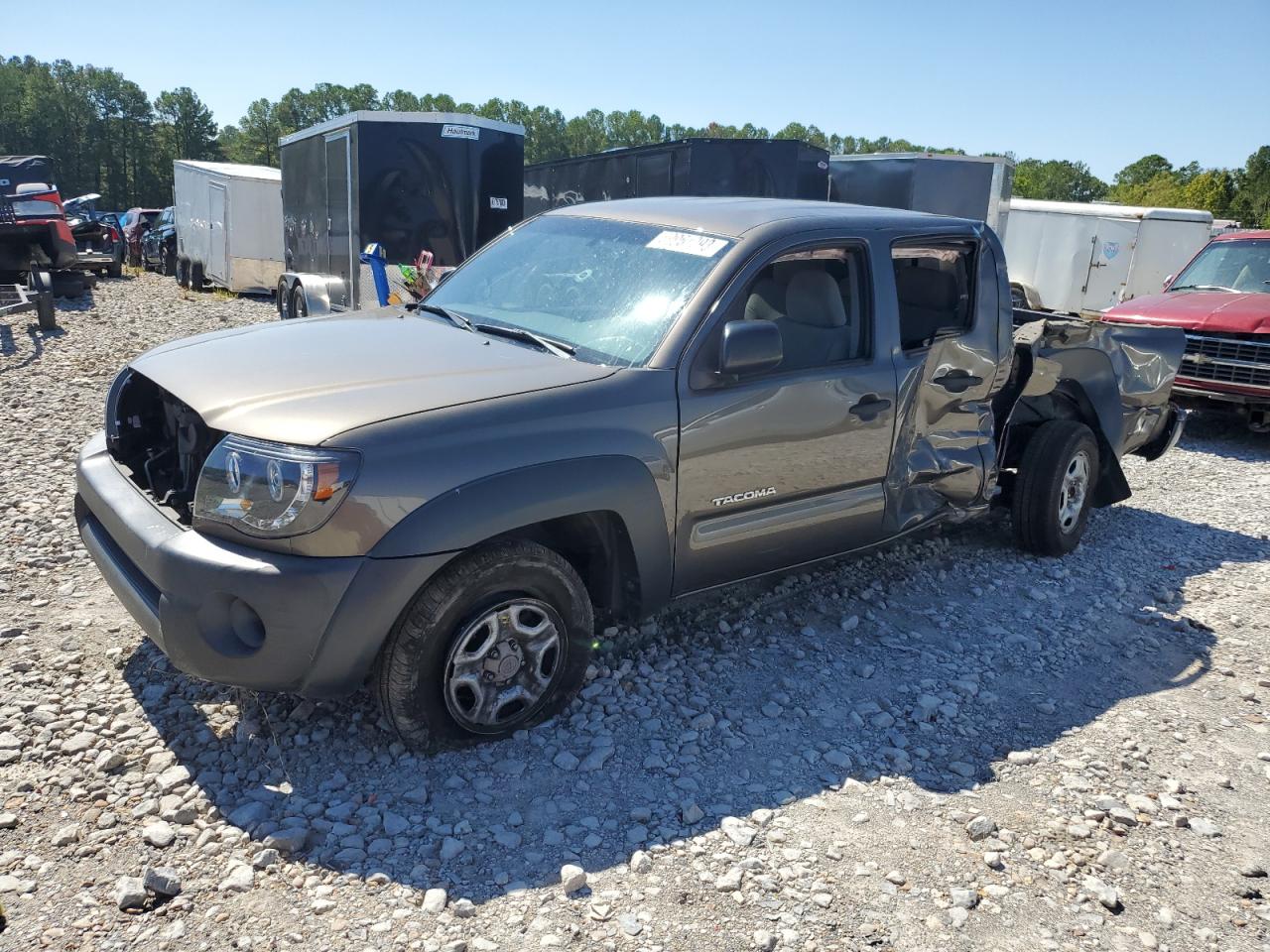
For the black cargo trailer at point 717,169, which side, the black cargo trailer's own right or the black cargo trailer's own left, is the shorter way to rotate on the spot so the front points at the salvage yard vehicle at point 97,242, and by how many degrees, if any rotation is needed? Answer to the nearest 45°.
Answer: approximately 180°

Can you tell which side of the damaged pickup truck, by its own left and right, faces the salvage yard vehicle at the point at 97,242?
right

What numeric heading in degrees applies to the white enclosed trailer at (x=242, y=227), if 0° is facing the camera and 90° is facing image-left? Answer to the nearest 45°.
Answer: approximately 315°

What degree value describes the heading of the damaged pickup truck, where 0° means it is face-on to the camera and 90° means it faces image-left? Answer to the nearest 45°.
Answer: approximately 45°

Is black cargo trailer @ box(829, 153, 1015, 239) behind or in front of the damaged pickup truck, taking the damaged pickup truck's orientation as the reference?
behind

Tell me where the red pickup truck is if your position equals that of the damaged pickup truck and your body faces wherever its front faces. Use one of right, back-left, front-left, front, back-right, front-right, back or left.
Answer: back

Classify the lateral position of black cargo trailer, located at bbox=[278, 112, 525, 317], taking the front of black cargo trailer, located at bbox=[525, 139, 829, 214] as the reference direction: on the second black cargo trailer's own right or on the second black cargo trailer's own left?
on the second black cargo trailer's own right

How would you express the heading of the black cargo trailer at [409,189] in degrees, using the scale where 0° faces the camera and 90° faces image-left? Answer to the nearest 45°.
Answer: approximately 315°

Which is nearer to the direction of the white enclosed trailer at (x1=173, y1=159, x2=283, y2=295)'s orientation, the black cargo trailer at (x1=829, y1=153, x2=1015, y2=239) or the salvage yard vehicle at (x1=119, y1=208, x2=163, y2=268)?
the black cargo trailer

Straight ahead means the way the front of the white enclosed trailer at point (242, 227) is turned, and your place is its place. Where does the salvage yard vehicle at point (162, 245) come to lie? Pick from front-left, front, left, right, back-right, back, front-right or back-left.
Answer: back-left

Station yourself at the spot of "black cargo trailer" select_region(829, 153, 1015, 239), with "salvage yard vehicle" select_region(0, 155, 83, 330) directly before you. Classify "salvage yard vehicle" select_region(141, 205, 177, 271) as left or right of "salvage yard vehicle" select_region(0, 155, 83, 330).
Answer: right
